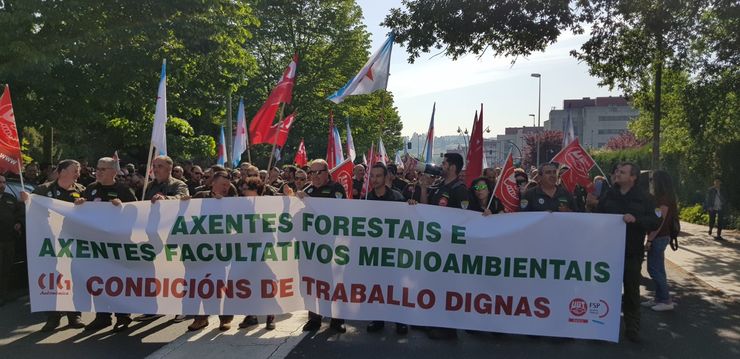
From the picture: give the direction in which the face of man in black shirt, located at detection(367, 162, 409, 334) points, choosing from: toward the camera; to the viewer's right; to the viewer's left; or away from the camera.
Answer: toward the camera

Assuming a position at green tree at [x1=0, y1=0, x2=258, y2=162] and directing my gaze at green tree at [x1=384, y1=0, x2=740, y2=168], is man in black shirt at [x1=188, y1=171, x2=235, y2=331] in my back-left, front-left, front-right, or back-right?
front-right

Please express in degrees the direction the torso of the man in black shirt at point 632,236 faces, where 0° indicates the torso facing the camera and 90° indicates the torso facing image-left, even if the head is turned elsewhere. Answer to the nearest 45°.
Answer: approximately 45°

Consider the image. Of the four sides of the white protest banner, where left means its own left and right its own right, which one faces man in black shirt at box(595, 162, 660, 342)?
left

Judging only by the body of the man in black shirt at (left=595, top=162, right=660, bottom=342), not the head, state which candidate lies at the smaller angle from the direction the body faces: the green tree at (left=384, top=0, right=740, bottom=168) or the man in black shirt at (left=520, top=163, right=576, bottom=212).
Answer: the man in black shirt

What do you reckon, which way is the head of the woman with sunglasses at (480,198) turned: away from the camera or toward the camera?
toward the camera

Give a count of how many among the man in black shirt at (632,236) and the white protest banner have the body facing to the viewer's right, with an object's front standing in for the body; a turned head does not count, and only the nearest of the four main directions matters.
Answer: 0

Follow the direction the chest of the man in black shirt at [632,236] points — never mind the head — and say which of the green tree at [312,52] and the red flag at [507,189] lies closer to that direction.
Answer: the red flag

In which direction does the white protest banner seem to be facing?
toward the camera

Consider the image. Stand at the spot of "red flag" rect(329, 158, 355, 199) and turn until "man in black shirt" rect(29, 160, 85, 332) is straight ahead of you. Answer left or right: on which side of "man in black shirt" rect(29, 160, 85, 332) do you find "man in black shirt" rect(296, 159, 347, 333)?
left
